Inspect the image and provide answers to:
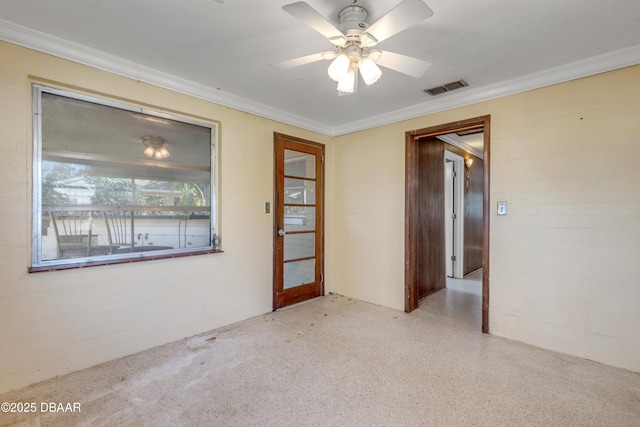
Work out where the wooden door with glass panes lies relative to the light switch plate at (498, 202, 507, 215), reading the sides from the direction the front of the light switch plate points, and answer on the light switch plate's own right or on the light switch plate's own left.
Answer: on the light switch plate's own right

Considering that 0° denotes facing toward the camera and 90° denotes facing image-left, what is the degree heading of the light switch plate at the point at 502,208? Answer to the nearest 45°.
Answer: approximately 0°
